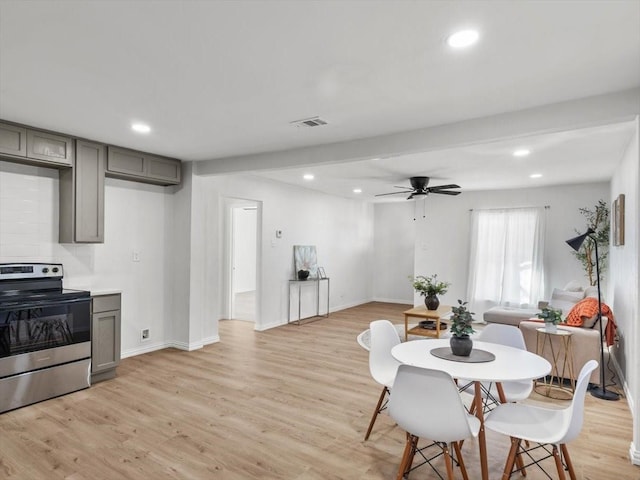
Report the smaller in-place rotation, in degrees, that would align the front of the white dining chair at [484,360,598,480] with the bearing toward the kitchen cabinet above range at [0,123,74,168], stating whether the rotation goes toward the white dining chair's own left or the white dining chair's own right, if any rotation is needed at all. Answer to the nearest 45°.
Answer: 0° — it already faces it

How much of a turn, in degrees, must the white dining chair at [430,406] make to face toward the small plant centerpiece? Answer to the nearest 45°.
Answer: approximately 45° to its left

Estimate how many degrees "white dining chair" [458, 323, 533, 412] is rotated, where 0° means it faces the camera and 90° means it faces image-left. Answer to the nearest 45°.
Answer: approximately 45°

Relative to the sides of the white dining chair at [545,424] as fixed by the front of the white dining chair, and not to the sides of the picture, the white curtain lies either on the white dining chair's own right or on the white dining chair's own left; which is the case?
on the white dining chair's own right

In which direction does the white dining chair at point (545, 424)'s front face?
to the viewer's left

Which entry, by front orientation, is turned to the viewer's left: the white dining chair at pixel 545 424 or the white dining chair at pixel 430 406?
the white dining chair at pixel 545 424

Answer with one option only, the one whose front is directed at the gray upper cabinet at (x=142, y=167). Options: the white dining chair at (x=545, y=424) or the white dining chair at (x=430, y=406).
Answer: the white dining chair at (x=545, y=424)

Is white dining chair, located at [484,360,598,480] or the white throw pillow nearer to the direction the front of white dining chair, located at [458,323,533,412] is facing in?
the white dining chair

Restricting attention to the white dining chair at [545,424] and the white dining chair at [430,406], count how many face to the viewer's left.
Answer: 1

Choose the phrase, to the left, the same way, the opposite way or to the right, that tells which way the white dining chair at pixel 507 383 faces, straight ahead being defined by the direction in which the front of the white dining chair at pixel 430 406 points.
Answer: the opposite way

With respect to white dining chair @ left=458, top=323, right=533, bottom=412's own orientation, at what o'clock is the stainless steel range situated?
The stainless steel range is roughly at 1 o'clock from the white dining chair.

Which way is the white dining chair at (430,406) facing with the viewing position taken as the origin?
facing away from the viewer and to the right of the viewer

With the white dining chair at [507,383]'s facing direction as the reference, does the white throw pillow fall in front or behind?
behind
